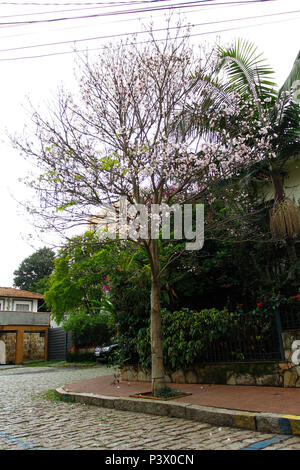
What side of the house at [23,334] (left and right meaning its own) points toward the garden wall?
front

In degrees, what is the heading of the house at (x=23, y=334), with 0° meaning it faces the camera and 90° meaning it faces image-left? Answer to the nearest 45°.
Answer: approximately 0°

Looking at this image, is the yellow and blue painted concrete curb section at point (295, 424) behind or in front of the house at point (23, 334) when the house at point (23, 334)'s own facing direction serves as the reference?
in front

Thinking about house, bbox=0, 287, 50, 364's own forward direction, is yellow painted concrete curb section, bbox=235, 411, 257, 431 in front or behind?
in front

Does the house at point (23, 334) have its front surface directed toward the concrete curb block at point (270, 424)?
yes

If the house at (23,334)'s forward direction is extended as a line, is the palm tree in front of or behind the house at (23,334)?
in front
